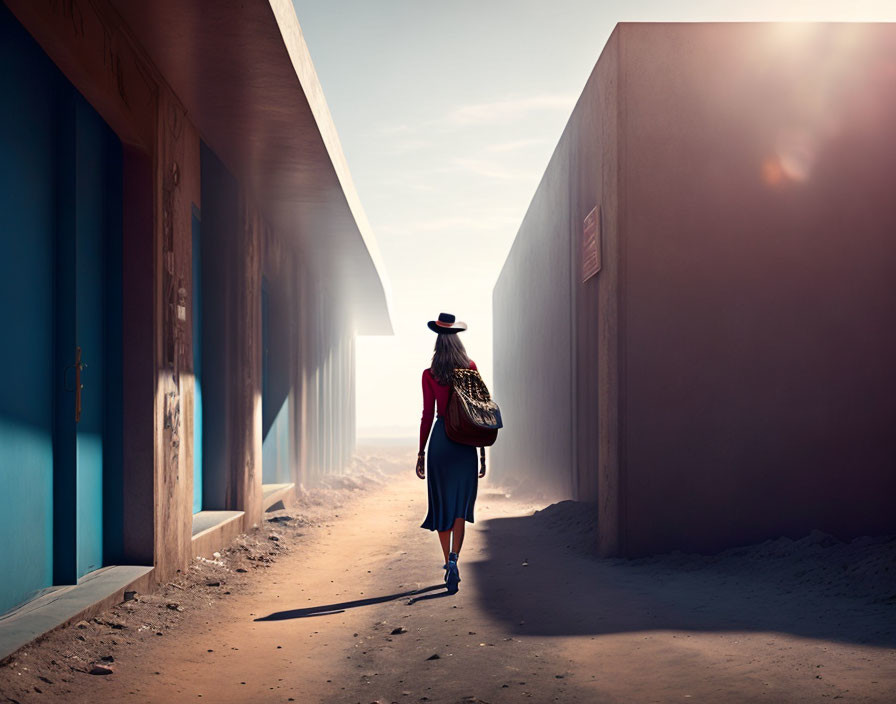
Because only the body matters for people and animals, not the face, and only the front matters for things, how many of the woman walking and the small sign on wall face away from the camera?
1

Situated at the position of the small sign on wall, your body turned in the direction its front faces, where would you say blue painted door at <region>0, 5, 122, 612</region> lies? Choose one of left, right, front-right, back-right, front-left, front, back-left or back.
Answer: front-left

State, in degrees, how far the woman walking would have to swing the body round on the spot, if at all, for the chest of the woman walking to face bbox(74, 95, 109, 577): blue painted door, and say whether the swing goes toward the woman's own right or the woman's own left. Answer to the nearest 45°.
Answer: approximately 90° to the woman's own left

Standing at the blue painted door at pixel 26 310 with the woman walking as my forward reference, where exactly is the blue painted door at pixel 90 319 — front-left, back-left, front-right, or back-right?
front-left

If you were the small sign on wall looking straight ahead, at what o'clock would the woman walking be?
The woman walking is roughly at 10 o'clock from the small sign on wall.

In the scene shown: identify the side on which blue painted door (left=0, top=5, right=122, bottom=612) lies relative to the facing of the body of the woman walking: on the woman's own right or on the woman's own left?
on the woman's own left

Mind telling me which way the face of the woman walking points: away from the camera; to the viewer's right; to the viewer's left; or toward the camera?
away from the camera

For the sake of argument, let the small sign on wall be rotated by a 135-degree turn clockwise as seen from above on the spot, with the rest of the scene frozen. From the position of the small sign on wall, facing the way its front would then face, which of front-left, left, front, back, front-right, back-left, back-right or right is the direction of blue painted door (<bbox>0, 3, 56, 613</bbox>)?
back

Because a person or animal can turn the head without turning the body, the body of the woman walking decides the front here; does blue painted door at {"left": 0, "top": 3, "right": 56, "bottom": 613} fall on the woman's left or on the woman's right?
on the woman's left

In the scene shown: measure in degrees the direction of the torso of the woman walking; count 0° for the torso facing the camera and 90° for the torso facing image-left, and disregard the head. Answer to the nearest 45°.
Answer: approximately 180°

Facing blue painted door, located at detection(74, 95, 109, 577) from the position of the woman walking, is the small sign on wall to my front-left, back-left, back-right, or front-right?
back-right

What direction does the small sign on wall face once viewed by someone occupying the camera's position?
facing to the left of the viewer

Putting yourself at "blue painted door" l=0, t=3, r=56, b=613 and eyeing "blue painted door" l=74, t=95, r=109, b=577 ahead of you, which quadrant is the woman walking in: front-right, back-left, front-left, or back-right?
front-right

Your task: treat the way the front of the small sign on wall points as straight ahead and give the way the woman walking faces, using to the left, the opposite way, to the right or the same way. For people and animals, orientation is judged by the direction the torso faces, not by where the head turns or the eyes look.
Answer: to the right
